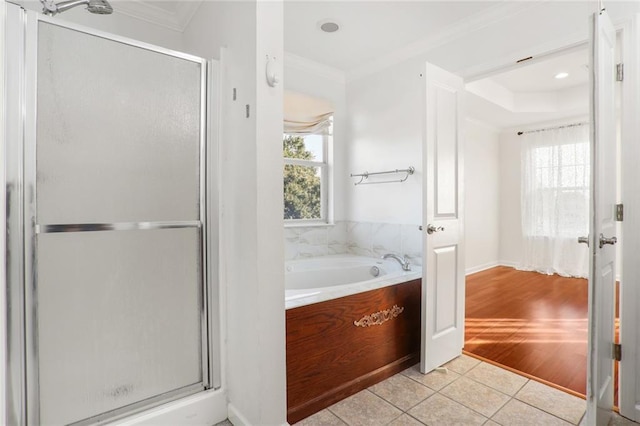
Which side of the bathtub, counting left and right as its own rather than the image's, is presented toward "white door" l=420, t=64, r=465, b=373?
left

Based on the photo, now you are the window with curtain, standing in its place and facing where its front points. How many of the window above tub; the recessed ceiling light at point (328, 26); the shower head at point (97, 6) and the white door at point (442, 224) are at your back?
0

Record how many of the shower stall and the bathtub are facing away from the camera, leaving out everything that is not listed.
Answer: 0

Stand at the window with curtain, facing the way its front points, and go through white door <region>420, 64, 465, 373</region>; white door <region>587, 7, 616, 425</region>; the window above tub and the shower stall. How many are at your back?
0

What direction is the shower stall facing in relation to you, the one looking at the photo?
facing the viewer and to the right of the viewer

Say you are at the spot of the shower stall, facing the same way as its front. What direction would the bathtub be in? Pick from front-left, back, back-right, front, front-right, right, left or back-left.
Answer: front-left

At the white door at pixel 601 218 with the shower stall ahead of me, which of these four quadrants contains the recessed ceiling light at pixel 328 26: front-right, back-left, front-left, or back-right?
front-right

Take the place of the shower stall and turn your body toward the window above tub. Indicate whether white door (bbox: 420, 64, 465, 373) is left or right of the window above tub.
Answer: right

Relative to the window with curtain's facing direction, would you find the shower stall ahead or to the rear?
ahead

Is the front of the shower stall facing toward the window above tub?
no

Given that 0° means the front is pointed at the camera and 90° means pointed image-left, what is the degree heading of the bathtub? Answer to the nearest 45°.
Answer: approximately 315°

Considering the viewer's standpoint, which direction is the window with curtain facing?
facing the viewer and to the left of the viewer

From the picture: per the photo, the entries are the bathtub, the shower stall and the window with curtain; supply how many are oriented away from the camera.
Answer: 0

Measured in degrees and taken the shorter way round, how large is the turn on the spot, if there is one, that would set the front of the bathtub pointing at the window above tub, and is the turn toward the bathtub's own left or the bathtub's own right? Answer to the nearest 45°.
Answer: approximately 135° to the bathtub's own left

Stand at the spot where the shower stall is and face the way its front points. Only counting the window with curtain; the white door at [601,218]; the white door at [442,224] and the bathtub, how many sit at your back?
0

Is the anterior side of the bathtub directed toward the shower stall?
no
